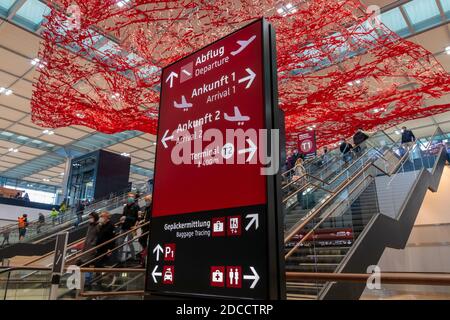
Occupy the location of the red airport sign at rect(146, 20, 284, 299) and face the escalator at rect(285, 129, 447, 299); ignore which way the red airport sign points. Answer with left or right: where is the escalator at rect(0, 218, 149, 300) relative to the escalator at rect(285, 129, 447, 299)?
left

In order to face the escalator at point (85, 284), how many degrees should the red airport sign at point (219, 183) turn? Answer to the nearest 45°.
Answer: approximately 90° to its right

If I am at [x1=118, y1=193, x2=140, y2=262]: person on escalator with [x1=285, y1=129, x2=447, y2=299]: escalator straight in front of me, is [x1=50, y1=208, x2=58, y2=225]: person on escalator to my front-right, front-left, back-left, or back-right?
back-left

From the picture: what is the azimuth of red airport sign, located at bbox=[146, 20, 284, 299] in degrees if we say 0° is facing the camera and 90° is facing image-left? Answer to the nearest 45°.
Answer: approximately 45°

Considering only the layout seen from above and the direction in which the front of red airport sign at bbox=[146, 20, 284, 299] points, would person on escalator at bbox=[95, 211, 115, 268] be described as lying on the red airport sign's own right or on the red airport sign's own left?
on the red airport sign's own right

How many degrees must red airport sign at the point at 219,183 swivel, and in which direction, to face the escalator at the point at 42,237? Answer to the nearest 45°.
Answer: approximately 90° to its right

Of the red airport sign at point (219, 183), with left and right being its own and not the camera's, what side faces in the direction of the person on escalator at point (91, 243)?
right

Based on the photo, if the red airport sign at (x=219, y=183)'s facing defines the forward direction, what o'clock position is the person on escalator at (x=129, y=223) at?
The person on escalator is roughly at 4 o'clock from the red airport sign.

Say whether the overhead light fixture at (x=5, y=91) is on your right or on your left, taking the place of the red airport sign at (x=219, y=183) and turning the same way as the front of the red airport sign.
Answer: on your right
